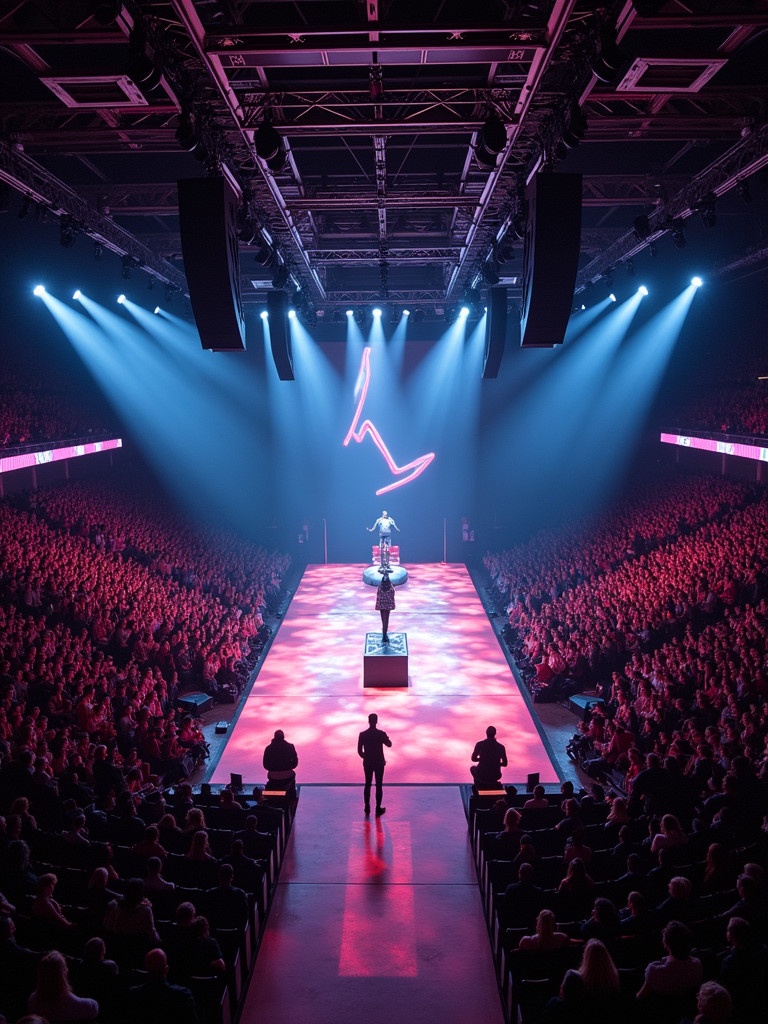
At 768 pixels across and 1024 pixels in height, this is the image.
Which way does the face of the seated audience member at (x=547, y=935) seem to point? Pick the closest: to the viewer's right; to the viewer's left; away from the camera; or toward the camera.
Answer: away from the camera

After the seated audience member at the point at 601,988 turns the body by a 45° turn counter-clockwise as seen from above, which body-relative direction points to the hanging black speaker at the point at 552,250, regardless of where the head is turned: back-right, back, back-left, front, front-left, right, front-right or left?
front-right

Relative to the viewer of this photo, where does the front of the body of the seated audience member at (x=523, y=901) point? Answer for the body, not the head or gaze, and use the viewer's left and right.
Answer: facing away from the viewer

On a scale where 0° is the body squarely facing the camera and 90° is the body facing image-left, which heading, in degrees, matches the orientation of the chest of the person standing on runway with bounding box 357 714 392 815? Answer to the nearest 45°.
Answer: approximately 180°

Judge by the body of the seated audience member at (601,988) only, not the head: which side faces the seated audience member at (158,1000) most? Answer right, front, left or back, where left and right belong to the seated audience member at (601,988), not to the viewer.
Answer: left

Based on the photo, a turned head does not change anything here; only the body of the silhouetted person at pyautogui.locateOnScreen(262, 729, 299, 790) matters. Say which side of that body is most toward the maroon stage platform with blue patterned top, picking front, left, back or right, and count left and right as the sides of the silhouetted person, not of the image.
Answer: front

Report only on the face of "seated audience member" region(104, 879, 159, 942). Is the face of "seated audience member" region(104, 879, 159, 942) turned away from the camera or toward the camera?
away from the camera

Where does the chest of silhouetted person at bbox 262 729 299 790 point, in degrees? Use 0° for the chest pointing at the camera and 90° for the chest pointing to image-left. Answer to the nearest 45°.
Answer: approximately 180°

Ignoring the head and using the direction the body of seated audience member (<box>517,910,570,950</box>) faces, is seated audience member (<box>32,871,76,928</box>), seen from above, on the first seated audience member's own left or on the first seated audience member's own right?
on the first seated audience member's own left

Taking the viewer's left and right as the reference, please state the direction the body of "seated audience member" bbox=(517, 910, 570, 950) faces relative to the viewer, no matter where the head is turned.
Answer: facing away from the viewer

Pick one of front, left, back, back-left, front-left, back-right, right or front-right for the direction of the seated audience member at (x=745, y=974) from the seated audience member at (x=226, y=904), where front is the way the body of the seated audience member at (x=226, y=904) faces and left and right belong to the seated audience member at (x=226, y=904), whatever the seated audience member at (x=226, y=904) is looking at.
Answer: back-right

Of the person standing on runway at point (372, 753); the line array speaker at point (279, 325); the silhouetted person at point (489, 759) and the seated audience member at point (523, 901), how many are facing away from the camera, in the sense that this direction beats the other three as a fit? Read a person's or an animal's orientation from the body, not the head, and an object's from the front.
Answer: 3

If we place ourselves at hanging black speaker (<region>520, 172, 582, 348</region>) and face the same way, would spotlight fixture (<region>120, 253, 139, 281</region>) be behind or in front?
behind

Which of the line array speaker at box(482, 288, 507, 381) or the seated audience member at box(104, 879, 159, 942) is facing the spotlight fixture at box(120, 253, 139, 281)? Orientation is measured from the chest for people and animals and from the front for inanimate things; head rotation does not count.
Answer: the seated audience member

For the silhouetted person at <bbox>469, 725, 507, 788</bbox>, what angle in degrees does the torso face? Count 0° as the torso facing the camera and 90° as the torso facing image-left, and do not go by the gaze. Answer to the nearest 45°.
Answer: approximately 180°

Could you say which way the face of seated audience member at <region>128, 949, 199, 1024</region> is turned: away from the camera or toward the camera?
away from the camera

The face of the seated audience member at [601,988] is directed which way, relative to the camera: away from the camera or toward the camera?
away from the camera
